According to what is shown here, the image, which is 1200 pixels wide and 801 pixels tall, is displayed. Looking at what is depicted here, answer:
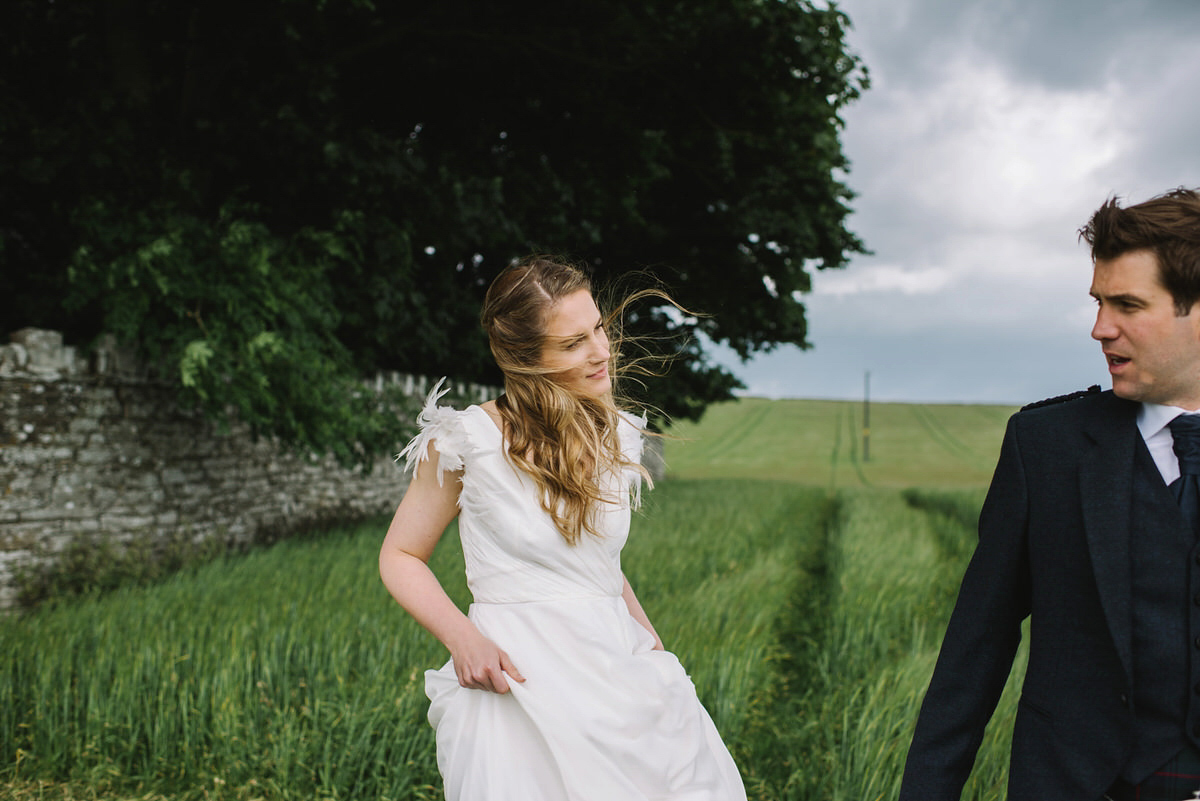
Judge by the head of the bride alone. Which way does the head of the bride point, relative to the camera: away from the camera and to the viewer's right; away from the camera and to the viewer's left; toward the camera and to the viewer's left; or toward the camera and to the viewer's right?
toward the camera and to the viewer's right

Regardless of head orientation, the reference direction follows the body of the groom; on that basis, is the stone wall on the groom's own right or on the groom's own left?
on the groom's own right

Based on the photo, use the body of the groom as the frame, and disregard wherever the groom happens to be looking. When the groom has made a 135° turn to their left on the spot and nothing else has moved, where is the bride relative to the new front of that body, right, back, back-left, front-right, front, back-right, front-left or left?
back-left

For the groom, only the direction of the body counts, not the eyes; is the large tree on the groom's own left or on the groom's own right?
on the groom's own right

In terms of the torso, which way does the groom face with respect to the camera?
toward the camera
